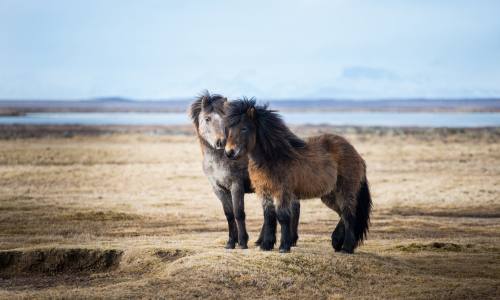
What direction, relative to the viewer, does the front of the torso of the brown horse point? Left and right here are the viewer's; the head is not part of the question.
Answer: facing to the left of the viewer

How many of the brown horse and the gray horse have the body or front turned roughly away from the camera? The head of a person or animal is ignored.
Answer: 0

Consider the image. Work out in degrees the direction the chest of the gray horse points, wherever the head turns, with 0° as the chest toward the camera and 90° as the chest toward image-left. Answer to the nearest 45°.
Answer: approximately 45°

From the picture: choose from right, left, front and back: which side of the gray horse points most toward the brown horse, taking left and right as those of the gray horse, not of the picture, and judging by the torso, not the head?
left
